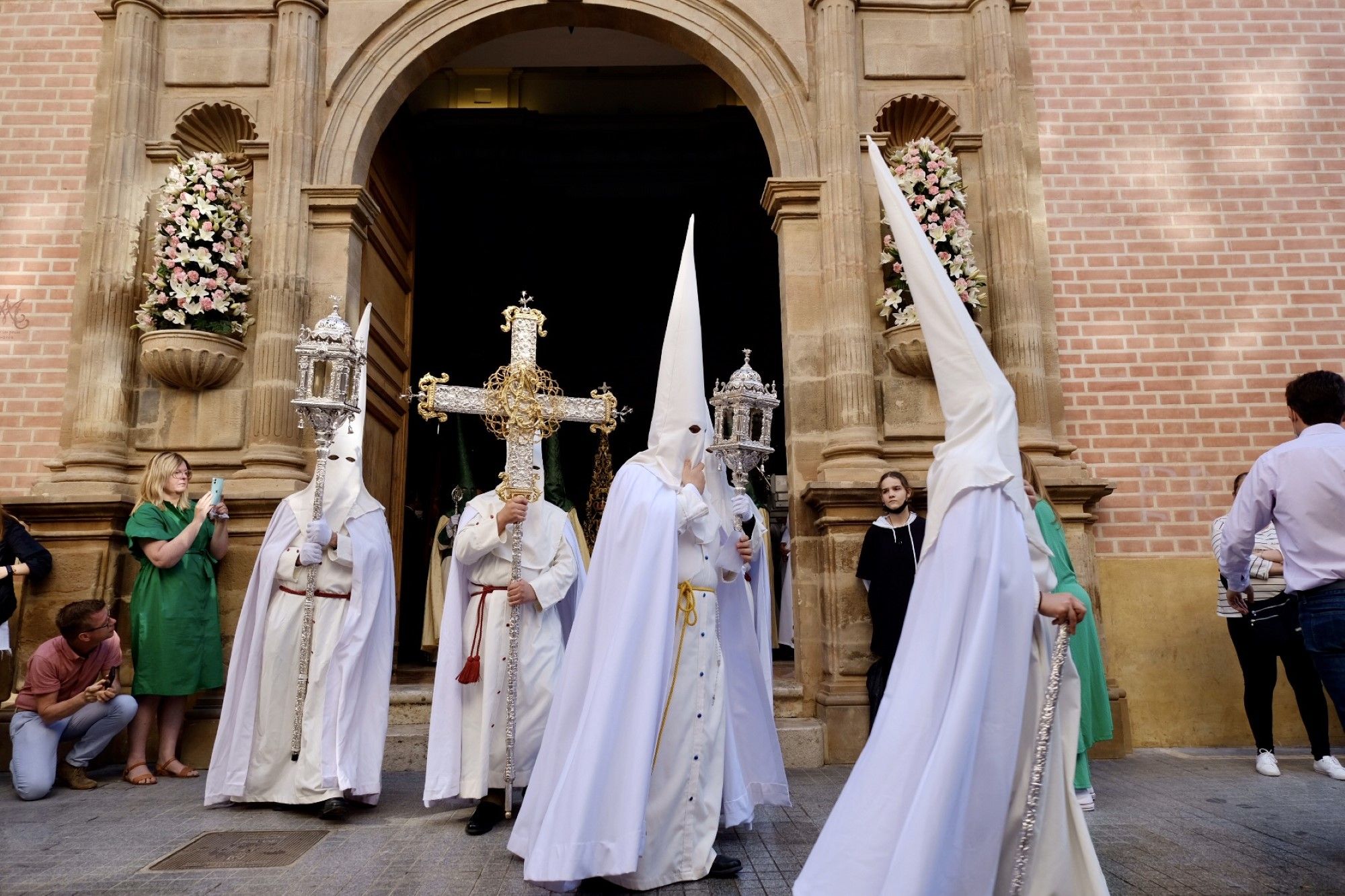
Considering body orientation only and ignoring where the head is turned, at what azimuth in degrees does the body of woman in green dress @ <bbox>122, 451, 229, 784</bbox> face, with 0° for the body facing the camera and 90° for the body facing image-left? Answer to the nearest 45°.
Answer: approximately 315°

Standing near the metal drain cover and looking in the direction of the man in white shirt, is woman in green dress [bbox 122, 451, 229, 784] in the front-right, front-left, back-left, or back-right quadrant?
back-left

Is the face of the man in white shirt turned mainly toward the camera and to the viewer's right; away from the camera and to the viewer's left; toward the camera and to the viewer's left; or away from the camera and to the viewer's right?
away from the camera and to the viewer's left

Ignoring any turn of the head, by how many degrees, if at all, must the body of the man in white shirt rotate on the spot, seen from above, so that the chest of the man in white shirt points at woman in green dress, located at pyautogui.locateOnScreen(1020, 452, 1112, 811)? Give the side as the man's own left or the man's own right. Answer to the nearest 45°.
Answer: approximately 45° to the man's own left

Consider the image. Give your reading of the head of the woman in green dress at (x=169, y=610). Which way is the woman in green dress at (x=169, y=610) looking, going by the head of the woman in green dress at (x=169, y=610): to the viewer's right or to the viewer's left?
to the viewer's right

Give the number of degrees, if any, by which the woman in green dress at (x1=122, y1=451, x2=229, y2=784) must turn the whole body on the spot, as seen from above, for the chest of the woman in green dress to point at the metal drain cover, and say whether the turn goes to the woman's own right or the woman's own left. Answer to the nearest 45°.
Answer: approximately 45° to the woman's own right
